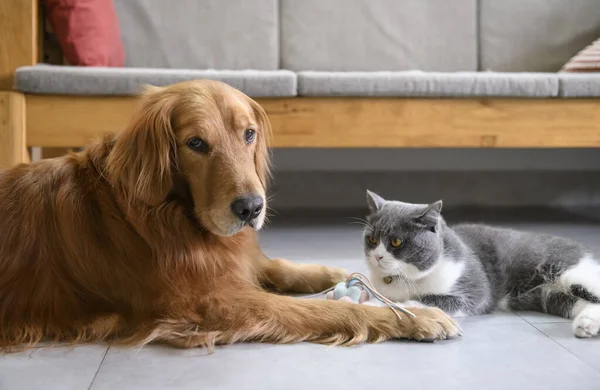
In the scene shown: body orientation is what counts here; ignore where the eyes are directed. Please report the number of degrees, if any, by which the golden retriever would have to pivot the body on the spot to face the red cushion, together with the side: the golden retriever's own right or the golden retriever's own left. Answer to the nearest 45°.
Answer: approximately 90° to the golden retriever's own left

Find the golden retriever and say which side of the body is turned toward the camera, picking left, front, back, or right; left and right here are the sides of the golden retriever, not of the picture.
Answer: right
